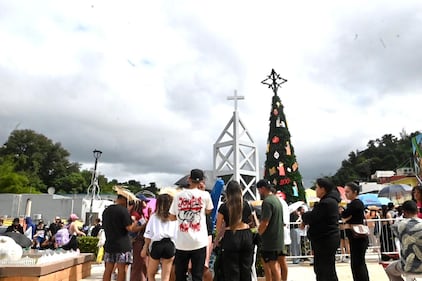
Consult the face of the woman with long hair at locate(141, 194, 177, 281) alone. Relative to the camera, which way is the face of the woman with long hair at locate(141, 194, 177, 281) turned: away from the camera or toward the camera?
away from the camera

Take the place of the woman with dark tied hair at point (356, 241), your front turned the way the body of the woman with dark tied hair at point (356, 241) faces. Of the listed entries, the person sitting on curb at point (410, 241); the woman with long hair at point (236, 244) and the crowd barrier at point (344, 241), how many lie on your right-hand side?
1

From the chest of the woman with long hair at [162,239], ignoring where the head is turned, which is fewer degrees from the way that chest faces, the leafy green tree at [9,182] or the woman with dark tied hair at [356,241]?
the leafy green tree

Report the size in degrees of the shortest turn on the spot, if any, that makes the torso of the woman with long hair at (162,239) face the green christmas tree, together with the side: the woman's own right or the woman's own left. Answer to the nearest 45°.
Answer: approximately 45° to the woman's own right

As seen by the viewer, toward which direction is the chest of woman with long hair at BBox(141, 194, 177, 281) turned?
away from the camera

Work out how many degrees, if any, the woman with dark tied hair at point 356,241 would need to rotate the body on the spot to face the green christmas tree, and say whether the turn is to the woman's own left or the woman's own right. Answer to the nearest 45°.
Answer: approximately 90° to the woman's own right

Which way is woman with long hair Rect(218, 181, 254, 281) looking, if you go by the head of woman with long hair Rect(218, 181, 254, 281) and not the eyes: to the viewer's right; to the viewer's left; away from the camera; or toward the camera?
away from the camera

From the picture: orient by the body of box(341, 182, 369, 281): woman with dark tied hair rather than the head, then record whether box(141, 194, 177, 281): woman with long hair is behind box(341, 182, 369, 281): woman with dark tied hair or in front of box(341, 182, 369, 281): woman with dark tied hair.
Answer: in front

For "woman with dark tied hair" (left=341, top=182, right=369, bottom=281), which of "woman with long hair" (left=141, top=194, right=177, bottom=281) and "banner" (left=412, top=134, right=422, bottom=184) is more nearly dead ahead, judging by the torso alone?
the woman with long hair

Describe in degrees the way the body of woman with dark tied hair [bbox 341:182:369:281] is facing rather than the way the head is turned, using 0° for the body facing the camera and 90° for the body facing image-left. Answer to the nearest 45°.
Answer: approximately 90°

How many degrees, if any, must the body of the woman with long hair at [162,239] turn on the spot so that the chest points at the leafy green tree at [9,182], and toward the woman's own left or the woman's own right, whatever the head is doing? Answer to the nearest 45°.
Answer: approximately 45° to the woman's own left

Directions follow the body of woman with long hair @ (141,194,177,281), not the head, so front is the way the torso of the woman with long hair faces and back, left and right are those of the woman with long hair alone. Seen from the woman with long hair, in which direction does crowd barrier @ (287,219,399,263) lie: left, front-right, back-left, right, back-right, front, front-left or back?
front-right

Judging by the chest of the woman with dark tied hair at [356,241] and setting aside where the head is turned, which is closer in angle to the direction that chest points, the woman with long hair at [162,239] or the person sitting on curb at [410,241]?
the woman with long hair
